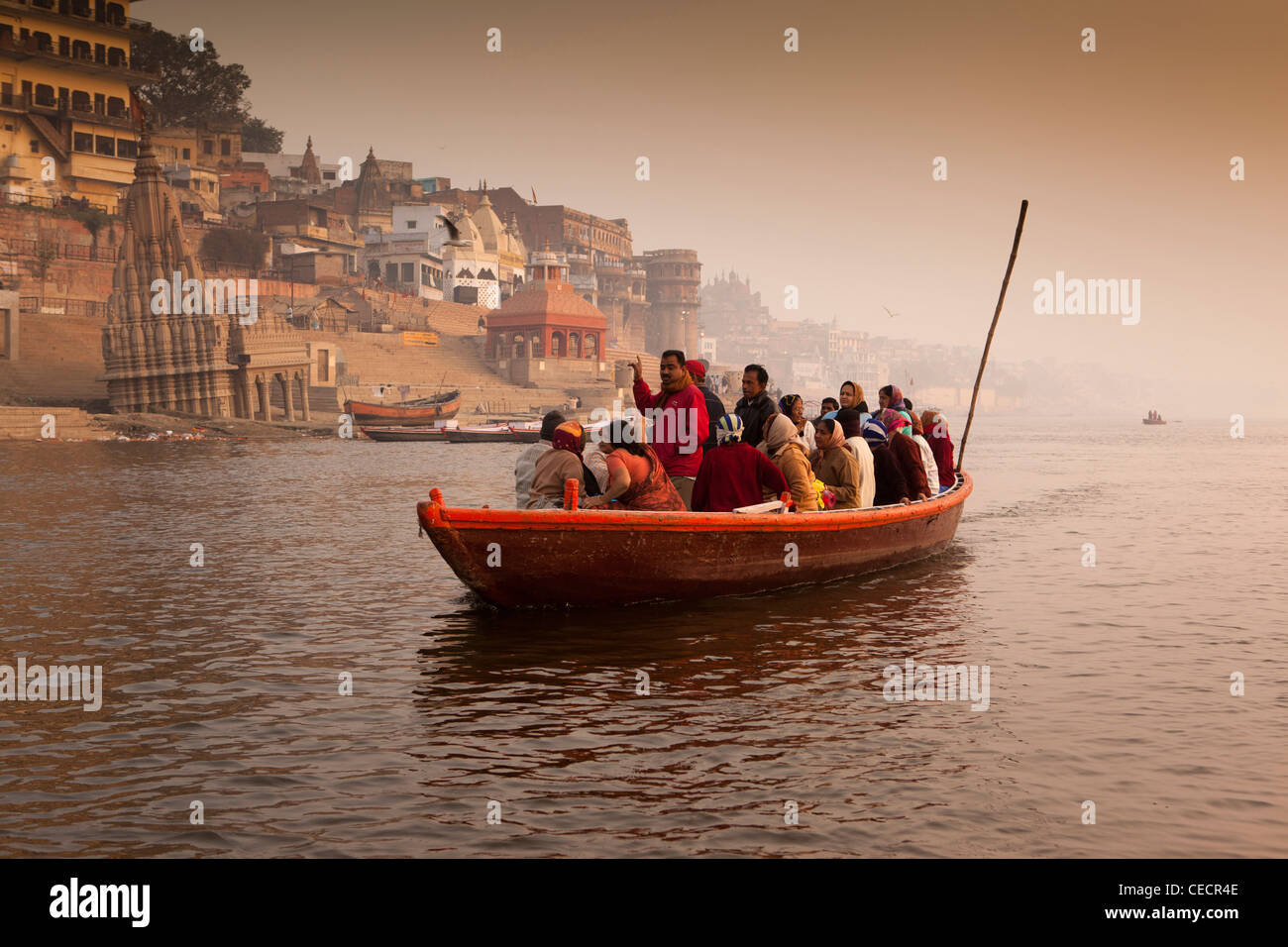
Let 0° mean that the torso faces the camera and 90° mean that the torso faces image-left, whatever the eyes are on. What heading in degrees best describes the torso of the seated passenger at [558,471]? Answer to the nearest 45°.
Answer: approximately 225°

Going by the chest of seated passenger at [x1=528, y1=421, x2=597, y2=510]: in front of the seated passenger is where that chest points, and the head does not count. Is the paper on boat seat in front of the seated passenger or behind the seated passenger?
in front

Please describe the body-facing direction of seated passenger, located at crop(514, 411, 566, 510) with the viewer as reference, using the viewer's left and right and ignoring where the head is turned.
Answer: facing away from the viewer and to the right of the viewer

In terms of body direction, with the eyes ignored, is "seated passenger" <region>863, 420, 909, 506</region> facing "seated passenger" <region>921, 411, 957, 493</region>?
no

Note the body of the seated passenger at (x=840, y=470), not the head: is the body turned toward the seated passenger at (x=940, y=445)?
no

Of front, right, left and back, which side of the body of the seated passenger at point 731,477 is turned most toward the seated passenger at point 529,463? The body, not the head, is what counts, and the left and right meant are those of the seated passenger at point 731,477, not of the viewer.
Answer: left

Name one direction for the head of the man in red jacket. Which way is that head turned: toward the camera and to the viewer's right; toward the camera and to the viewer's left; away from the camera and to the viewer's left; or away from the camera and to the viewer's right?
toward the camera and to the viewer's left

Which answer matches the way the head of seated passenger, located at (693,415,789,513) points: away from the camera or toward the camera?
away from the camera

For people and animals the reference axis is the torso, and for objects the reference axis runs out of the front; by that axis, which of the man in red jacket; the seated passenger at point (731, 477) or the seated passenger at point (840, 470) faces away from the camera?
the seated passenger at point (731, 477)

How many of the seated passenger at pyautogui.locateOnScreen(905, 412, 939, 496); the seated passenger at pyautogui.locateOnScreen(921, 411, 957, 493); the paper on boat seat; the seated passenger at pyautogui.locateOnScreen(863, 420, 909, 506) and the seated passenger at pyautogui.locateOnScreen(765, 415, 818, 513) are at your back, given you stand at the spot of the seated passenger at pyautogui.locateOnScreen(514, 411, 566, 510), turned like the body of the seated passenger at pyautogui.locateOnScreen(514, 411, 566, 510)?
0

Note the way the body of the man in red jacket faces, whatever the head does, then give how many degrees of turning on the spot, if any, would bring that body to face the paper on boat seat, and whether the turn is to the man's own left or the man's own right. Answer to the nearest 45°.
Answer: approximately 135° to the man's own left

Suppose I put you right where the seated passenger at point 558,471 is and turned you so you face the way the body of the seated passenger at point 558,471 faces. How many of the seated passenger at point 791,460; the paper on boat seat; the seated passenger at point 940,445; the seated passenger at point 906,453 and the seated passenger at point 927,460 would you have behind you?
0

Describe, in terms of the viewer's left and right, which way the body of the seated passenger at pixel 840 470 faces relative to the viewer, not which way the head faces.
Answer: facing to the left of the viewer

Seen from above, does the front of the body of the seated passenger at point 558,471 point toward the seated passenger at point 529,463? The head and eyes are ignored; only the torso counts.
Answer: no

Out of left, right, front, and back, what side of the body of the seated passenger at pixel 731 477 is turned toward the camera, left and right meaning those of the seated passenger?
back

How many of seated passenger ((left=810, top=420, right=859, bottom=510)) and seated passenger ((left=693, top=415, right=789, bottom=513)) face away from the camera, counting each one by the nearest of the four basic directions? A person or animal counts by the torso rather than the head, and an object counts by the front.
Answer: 1
